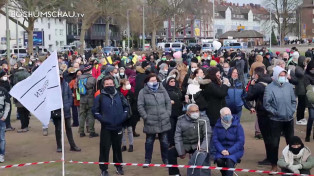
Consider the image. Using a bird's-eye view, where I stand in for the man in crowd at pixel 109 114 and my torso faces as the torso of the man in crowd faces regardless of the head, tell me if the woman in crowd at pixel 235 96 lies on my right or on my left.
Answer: on my left

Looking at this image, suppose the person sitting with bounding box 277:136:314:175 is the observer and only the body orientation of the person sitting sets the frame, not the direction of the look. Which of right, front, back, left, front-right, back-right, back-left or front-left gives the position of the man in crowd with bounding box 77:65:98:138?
back-right

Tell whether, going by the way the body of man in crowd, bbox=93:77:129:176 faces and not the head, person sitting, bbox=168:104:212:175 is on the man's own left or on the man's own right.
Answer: on the man's own left

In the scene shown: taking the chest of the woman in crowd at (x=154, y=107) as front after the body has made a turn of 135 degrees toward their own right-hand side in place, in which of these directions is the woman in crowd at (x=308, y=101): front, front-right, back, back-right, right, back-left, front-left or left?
right

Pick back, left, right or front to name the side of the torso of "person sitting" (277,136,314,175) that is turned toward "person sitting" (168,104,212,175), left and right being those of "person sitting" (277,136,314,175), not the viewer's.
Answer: right

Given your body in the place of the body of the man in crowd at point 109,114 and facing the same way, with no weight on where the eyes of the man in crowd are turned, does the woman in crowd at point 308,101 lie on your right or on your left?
on your left

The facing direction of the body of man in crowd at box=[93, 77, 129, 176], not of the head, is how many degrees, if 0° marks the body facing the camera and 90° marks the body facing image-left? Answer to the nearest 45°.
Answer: approximately 0°

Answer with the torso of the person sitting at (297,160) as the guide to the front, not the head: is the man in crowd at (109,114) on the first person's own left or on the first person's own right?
on the first person's own right

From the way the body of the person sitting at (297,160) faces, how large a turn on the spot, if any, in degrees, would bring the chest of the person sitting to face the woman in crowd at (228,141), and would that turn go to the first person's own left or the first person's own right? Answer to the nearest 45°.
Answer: approximately 90° to the first person's own right
